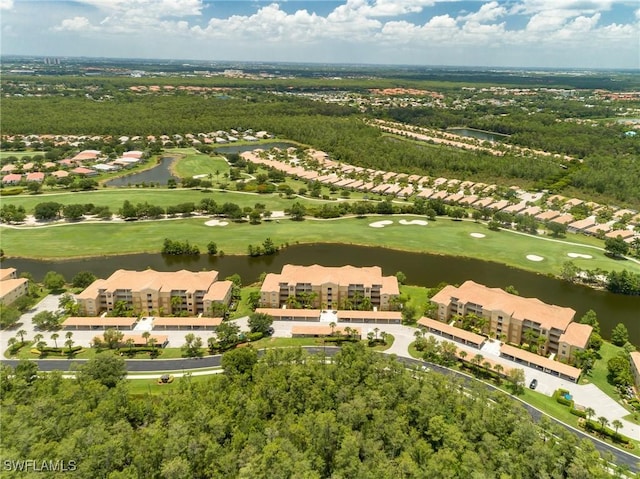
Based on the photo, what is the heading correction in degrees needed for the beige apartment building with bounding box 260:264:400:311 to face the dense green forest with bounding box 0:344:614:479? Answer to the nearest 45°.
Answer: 0° — it already faces it

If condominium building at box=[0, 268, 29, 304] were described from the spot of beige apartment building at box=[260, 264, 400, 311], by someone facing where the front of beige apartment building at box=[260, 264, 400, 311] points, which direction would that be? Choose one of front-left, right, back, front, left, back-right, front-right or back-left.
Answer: right

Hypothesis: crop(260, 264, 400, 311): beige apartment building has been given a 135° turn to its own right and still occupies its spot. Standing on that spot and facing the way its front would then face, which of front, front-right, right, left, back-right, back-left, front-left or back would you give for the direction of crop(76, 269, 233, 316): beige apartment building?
front-left

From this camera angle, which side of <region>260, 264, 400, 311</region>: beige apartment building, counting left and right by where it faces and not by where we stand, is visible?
front

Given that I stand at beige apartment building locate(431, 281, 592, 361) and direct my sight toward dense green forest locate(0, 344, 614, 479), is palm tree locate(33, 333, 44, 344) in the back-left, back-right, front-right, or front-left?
front-right

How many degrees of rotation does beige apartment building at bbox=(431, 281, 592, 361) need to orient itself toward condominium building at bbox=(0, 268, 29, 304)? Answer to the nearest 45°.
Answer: approximately 45° to its right

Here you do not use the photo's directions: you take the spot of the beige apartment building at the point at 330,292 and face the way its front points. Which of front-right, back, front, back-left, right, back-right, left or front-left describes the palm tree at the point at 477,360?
front-left

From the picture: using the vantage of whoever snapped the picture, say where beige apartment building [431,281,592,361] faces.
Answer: facing the viewer and to the left of the viewer

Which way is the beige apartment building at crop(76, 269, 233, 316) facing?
toward the camera

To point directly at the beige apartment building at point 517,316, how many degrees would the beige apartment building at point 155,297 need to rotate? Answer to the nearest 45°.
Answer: approximately 45° to its left
